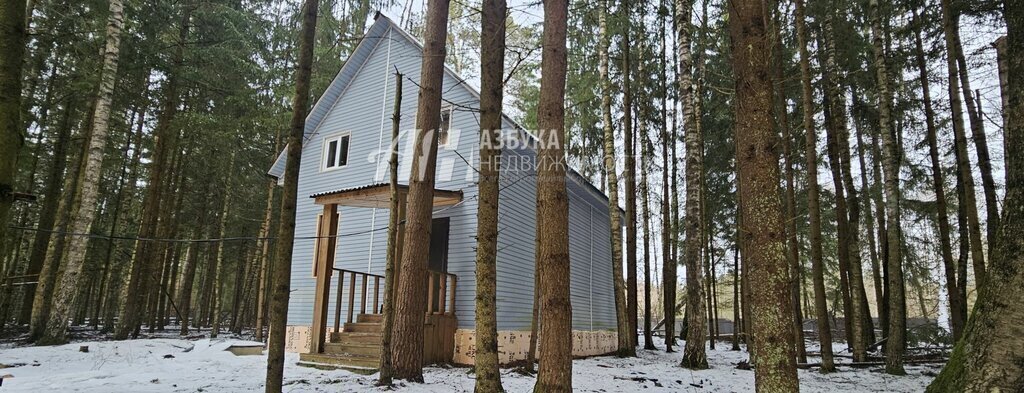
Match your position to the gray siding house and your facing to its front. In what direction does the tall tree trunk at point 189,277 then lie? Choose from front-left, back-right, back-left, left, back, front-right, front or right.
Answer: right

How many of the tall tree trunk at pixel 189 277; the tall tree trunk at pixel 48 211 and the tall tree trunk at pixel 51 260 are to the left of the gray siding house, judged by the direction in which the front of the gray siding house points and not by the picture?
0

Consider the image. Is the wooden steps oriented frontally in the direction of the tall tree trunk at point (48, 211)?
no

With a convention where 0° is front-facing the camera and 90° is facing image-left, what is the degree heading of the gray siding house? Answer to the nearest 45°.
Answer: approximately 45°

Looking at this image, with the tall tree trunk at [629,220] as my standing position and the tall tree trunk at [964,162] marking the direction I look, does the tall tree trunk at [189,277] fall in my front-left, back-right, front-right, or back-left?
back-left

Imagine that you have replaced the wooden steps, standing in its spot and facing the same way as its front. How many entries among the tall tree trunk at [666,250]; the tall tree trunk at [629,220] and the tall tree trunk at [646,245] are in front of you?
0

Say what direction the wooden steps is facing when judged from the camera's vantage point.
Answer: facing the viewer and to the left of the viewer

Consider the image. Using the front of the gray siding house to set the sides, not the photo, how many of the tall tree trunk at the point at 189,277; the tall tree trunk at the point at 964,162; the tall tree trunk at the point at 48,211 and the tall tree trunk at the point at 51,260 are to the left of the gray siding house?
1

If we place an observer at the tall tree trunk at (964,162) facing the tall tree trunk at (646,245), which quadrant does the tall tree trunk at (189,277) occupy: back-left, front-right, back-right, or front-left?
front-left

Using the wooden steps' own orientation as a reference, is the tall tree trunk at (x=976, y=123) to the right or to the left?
on its left

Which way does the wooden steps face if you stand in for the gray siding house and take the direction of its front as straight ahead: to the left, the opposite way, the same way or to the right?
the same way

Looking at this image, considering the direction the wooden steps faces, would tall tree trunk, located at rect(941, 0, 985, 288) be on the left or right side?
on its left

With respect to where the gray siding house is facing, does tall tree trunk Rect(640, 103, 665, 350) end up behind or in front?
behind

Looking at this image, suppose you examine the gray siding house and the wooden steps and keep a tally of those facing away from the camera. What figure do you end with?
0

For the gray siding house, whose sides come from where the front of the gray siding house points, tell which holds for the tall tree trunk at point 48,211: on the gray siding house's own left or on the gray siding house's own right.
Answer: on the gray siding house's own right

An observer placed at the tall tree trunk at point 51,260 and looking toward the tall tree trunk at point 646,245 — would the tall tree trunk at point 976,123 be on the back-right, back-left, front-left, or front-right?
front-right
